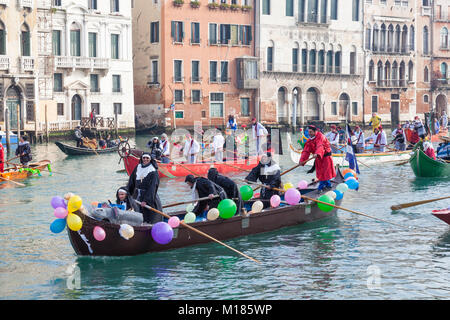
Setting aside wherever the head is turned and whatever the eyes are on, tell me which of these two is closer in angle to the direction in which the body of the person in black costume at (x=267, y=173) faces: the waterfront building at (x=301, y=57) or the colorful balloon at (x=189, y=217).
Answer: the colorful balloon

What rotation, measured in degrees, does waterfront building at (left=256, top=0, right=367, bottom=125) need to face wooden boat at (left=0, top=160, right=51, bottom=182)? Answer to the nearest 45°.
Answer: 0° — it already faces it

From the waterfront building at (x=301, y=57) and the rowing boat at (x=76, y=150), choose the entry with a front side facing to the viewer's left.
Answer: the rowing boat

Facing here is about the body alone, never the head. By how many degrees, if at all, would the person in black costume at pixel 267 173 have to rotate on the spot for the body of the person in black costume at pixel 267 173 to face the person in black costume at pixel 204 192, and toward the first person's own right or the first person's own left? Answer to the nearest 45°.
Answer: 0° — they already face them

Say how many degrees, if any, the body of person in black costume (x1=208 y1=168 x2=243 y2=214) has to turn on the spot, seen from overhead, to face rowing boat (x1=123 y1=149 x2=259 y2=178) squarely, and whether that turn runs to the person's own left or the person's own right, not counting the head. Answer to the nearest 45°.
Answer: approximately 90° to the person's own right

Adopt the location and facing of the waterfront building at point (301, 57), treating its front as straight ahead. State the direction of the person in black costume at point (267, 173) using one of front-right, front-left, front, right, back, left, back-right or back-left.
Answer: front

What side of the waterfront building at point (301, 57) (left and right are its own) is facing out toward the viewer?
front

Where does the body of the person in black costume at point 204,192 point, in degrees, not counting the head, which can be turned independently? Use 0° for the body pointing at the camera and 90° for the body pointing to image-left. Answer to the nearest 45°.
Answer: approximately 90°

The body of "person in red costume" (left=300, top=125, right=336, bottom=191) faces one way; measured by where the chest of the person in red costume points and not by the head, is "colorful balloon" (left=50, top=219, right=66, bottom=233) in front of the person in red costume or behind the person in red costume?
in front

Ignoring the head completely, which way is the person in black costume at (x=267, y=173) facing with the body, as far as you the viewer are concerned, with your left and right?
facing the viewer and to the left of the viewer

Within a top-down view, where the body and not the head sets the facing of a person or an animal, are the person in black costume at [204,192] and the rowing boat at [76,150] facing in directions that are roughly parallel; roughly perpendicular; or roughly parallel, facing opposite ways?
roughly parallel

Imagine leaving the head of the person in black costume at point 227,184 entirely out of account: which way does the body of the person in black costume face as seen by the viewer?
to the viewer's left

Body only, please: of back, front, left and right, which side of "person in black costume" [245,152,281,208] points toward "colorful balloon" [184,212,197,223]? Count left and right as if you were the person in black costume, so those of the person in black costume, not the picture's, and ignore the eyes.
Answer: front

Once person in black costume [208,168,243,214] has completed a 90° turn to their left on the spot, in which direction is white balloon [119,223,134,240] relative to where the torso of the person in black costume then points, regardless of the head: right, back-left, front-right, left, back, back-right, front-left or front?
front-right

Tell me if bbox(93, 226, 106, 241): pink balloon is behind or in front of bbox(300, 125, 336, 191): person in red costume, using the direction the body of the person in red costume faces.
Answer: in front

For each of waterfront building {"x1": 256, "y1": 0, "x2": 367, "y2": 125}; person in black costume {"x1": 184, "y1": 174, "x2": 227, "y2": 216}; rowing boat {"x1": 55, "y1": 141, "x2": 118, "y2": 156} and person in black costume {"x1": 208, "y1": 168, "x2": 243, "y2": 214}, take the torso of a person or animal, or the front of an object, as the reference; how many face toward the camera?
1

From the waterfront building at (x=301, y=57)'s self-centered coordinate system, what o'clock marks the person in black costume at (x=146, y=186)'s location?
The person in black costume is roughly at 12 o'clock from the waterfront building.

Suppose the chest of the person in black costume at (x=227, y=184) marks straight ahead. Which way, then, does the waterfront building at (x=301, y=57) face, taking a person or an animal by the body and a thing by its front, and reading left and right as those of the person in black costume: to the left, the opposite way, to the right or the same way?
to the left

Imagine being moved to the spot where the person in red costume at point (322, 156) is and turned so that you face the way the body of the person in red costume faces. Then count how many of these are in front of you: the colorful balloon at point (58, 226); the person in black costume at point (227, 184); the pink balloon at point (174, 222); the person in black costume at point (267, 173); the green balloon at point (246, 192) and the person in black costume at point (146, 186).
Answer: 6

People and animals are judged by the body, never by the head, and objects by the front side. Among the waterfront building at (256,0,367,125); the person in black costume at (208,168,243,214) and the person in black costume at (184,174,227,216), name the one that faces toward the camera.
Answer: the waterfront building
